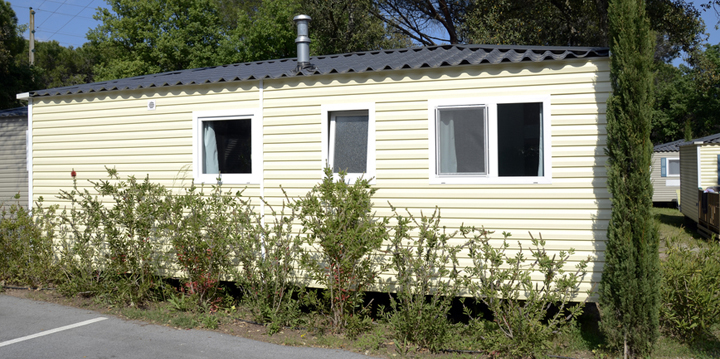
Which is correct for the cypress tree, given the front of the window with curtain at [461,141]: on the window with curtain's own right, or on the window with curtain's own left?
on the window with curtain's own left

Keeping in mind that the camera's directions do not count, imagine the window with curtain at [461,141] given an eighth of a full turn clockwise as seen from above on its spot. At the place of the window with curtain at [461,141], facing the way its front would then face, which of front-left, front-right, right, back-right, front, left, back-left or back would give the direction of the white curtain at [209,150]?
front-right

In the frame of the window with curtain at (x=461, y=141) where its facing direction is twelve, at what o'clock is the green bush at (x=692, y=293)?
The green bush is roughly at 9 o'clock from the window with curtain.

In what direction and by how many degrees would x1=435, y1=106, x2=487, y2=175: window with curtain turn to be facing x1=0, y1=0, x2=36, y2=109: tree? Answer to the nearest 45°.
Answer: approximately 135° to its right

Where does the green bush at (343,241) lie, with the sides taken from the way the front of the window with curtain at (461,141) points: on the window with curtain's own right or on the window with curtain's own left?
on the window with curtain's own right

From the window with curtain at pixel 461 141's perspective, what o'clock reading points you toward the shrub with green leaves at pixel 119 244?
The shrub with green leaves is roughly at 3 o'clock from the window with curtain.

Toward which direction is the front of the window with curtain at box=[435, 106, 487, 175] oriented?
toward the camera

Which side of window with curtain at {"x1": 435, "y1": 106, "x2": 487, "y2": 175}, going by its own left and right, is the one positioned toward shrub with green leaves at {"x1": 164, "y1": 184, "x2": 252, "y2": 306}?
right

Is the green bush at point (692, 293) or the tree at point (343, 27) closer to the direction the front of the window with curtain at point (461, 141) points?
the green bush
